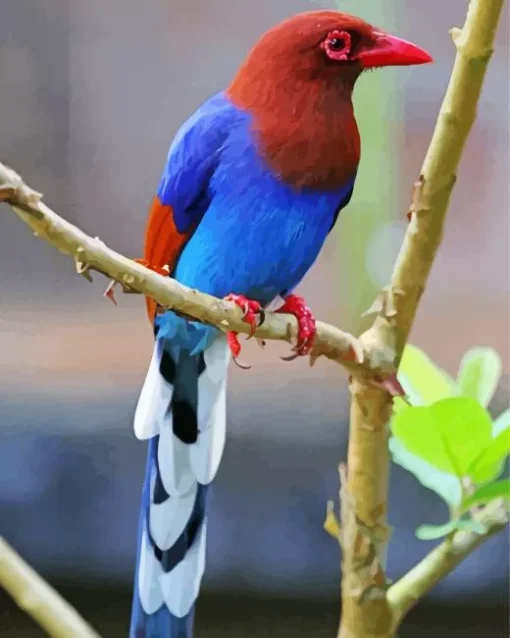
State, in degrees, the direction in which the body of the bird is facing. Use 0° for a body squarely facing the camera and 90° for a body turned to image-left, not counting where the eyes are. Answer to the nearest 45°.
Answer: approximately 315°
